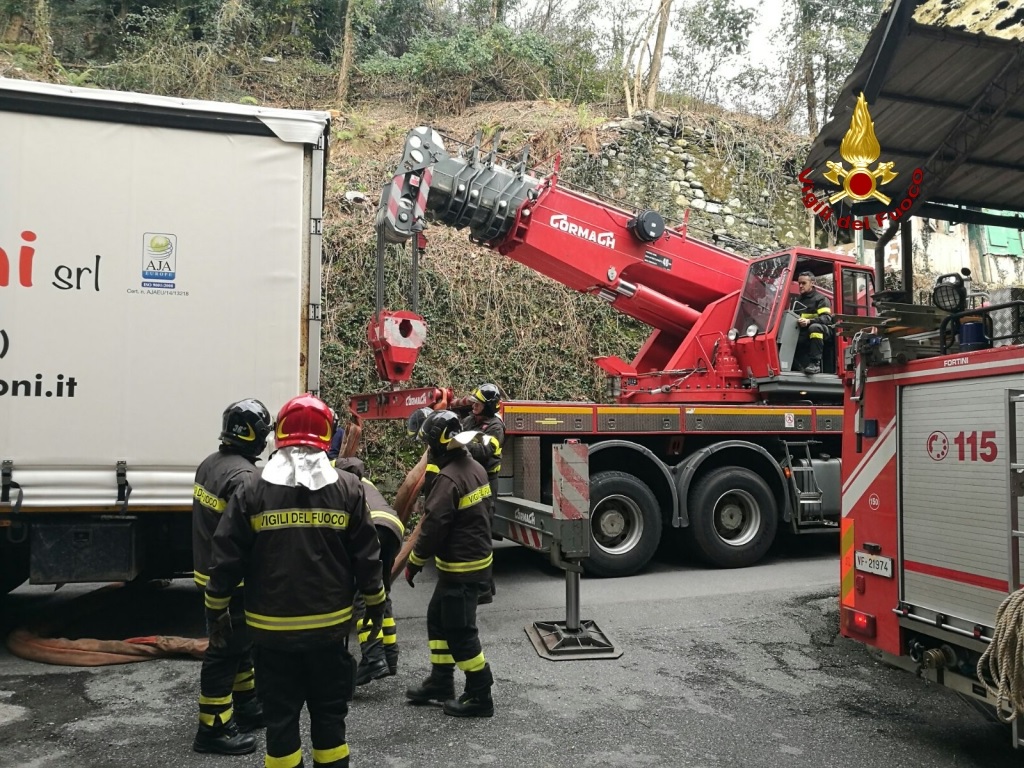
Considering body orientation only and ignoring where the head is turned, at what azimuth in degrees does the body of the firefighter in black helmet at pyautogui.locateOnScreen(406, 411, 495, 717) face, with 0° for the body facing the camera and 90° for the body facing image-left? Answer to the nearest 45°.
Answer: approximately 135°

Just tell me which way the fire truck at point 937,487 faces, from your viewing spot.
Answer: facing away from the viewer and to the right of the viewer

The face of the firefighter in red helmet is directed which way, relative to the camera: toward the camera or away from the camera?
away from the camera

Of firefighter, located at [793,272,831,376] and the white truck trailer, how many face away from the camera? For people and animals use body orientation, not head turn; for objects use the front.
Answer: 0

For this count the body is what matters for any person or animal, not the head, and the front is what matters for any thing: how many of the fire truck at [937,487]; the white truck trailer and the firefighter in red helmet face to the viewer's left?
1

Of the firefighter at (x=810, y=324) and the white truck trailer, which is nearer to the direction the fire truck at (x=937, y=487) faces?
the firefighter

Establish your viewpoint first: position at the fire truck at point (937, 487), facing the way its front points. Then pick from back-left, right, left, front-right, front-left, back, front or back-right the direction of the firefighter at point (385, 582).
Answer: back-left

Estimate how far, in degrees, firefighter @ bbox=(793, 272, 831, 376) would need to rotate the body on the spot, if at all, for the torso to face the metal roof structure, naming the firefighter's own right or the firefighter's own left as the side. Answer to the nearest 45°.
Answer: approximately 45° to the firefighter's own left

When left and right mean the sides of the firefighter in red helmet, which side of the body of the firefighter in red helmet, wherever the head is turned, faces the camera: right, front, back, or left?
back

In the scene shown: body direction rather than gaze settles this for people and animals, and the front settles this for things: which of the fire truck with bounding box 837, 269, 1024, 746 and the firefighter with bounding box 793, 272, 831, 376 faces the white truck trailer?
the firefighter

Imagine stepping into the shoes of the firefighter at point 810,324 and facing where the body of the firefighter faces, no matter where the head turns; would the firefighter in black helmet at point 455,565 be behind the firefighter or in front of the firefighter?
in front

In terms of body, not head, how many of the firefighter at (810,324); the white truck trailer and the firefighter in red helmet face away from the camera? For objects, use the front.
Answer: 1

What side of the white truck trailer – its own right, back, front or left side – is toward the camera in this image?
left

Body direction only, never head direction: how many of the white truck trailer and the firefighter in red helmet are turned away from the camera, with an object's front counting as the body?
1
